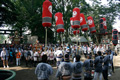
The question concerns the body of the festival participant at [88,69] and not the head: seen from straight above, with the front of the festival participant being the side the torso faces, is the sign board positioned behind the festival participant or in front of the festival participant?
in front

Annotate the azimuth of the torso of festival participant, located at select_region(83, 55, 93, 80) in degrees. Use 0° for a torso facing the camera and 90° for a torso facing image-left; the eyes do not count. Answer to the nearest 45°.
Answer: approximately 180°
